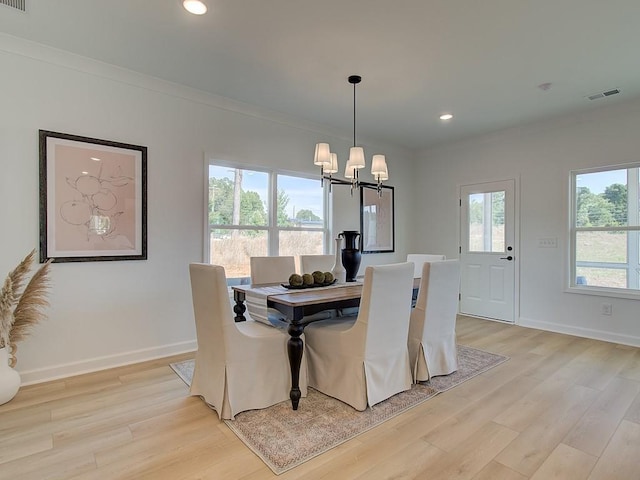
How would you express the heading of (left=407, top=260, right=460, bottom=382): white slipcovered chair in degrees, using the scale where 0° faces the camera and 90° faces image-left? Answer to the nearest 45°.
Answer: approximately 135°

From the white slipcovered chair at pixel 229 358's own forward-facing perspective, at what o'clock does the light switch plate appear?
The light switch plate is roughly at 1 o'clock from the white slipcovered chair.

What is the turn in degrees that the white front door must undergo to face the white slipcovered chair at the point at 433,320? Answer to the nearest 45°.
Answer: approximately 45° to its left

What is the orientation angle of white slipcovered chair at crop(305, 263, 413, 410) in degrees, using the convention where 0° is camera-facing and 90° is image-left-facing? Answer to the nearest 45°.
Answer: approximately 135°

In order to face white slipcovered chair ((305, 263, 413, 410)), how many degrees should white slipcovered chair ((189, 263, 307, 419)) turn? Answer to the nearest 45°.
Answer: approximately 45° to its right

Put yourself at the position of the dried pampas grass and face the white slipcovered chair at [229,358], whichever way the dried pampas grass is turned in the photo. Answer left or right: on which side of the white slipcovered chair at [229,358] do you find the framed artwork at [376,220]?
left

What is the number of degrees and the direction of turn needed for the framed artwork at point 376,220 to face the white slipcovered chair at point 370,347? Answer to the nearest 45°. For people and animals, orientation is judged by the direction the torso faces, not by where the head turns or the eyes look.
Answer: approximately 45° to its right

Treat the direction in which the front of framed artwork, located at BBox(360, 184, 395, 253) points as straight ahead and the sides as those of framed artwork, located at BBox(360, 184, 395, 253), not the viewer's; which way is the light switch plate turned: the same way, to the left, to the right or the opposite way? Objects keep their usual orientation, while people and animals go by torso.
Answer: to the right

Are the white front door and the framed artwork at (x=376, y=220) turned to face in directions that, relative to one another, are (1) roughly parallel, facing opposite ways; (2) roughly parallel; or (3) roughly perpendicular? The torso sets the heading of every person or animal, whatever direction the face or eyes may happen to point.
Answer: roughly perpendicular

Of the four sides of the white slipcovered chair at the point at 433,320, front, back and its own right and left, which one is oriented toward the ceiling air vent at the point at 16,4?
left

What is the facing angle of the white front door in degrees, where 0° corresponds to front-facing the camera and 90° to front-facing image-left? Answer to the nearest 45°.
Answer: approximately 45°
